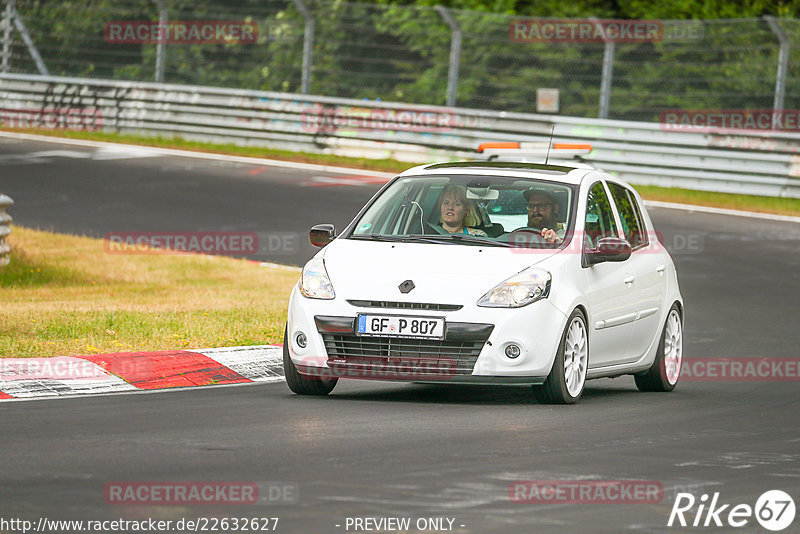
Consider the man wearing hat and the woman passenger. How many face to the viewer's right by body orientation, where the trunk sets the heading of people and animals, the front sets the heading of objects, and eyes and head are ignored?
0

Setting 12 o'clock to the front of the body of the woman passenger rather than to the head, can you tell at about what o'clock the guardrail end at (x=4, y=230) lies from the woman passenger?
The guardrail end is roughly at 5 o'clock from the woman passenger.

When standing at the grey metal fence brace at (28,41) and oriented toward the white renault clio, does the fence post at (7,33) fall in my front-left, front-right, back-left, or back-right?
back-right

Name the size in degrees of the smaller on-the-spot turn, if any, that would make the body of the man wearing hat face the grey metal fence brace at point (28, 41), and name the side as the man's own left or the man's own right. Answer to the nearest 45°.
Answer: approximately 90° to the man's own right

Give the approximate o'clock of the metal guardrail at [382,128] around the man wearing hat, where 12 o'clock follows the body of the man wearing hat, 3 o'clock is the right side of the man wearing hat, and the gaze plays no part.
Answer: The metal guardrail is roughly at 4 o'clock from the man wearing hat.

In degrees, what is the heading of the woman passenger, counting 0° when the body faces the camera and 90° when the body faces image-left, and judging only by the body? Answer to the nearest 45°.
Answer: approximately 45°

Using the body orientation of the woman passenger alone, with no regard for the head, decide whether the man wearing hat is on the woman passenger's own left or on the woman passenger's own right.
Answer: on the woman passenger's own left

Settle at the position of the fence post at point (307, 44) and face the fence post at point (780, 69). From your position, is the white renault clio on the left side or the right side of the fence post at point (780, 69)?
right

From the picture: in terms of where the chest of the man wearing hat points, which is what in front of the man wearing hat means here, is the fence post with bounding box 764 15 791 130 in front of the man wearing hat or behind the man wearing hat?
behind

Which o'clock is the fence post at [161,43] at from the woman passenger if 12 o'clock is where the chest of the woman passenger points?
The fence post is roughly at 4 o'clock from the woman passenger.
